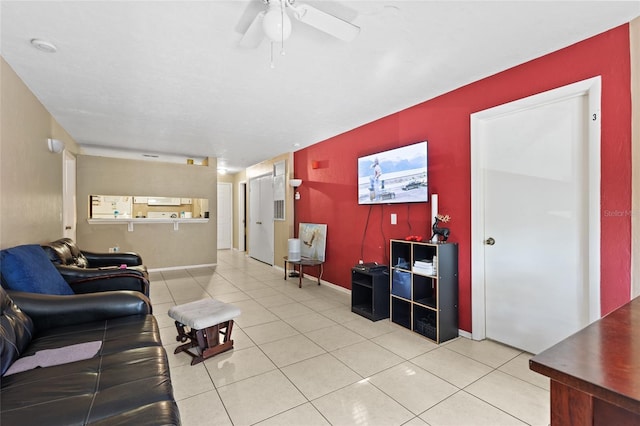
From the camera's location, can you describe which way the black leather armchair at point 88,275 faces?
facing to the right of the viewer

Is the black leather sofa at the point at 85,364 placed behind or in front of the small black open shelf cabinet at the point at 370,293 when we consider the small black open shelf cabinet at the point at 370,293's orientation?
in front

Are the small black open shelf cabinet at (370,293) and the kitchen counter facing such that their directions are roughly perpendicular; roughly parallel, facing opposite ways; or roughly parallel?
roughly perpendicular

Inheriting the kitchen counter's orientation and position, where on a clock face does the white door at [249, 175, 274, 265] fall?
The white door is roughly at 9 o'clock from the kitchen counter.

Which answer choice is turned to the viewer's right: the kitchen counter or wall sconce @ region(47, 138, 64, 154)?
the wall sconce

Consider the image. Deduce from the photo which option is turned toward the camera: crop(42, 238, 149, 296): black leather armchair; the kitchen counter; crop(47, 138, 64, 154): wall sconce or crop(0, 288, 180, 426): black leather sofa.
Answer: the kitchen counter

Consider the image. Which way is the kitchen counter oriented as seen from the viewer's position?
toward the camera

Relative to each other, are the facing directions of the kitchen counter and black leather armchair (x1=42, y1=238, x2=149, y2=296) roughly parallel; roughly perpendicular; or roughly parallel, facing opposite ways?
roughly perpendicular

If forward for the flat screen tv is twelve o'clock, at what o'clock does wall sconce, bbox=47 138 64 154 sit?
The wall sconce is roughly at 1 o'clock from the flat screen tv.

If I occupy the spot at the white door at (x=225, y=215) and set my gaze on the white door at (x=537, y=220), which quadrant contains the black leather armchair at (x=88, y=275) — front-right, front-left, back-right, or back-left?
front-right

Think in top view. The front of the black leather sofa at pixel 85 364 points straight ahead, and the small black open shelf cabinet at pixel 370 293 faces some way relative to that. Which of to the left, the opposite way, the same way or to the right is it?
the opposite way

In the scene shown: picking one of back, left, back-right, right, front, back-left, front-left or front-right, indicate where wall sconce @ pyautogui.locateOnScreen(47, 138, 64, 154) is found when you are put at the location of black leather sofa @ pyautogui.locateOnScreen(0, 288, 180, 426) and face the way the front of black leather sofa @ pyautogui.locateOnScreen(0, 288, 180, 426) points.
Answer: left

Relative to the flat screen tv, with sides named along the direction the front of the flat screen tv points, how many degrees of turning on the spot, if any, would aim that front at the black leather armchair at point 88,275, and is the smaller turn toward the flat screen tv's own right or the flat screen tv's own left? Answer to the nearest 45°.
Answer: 0° — it already faces it

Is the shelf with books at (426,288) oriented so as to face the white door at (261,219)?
no

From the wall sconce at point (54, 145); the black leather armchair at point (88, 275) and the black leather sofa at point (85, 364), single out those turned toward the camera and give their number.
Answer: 0

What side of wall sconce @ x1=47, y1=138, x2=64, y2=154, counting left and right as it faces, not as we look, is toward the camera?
right

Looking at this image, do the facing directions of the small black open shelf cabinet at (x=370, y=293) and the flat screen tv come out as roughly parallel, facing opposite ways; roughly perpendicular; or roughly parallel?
roughly parallel

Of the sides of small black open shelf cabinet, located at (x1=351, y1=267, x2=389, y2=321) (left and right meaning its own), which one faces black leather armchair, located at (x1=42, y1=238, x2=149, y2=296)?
front

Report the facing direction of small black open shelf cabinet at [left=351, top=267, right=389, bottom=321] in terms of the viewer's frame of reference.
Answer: facing the viewer and to the left of the viewer

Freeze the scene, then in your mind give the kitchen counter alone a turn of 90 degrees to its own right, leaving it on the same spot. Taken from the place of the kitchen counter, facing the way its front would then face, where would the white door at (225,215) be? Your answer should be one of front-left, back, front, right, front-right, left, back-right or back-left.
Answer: back-right

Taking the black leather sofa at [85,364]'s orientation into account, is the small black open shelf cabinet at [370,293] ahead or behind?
ahead
